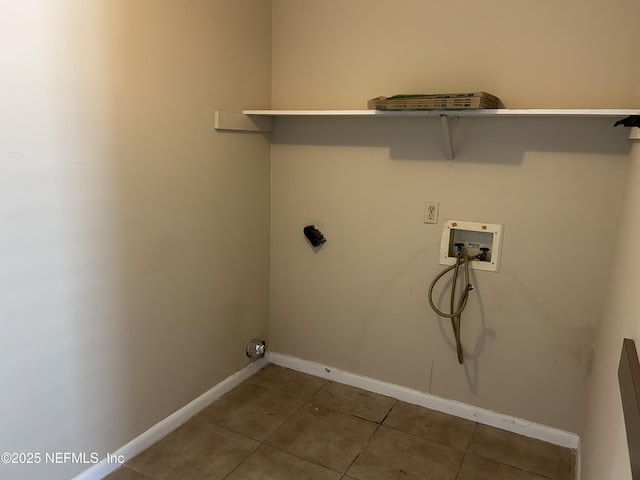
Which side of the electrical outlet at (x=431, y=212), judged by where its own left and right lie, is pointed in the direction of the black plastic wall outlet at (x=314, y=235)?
right

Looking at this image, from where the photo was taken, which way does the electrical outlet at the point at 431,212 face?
toward the camera
